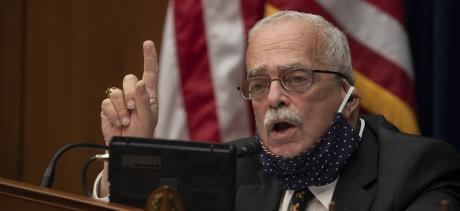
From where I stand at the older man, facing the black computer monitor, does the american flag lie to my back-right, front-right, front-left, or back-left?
back-right

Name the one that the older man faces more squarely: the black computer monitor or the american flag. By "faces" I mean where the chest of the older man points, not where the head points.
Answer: the black computer monitor

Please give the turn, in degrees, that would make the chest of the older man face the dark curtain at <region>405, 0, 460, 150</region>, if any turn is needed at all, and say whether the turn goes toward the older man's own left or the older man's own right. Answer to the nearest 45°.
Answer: approximately 180°

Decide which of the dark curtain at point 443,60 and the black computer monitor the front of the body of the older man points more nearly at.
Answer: the black computer monitor

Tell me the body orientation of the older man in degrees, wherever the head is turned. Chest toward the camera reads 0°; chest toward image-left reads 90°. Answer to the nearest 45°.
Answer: approximately 45°

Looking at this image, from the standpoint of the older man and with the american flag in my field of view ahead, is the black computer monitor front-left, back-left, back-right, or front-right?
back-left
